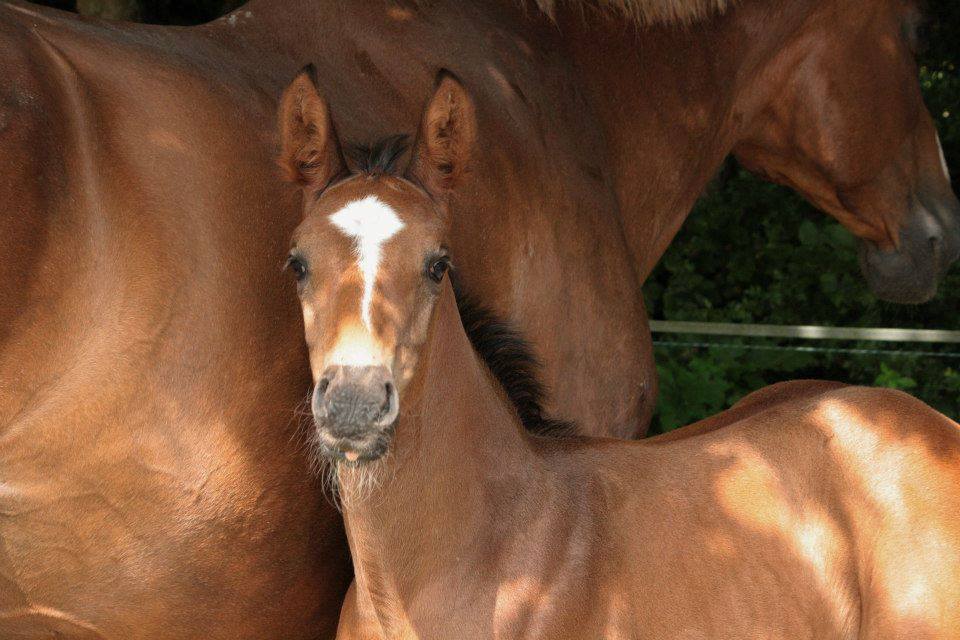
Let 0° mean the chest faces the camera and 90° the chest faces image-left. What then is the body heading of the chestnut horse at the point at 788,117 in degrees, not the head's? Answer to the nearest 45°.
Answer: approximately 270°

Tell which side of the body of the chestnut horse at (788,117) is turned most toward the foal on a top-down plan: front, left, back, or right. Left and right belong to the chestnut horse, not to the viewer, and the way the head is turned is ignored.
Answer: right
